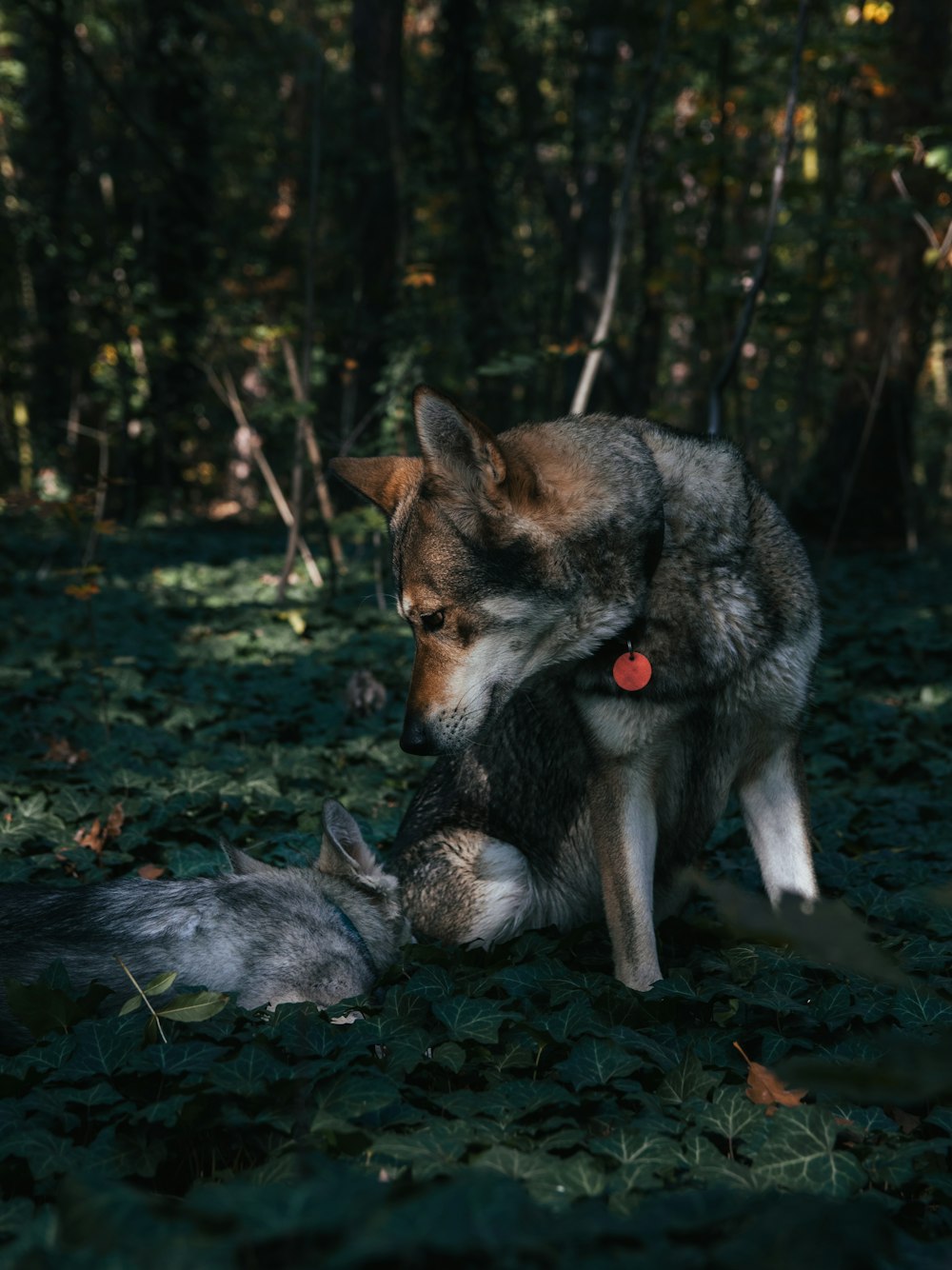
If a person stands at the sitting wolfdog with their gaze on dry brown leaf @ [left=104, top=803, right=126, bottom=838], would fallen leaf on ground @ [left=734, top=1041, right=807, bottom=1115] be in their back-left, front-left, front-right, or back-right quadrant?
back-left

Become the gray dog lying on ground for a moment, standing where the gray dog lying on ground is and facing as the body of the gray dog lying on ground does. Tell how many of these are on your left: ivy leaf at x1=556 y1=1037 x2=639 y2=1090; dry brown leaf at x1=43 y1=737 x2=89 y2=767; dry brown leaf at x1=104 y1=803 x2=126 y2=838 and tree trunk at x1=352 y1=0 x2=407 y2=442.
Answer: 3

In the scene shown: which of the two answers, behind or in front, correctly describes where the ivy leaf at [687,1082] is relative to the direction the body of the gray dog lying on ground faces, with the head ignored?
in front

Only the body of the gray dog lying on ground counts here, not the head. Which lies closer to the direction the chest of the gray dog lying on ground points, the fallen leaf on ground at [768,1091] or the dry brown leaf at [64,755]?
the fallen leaf on ground

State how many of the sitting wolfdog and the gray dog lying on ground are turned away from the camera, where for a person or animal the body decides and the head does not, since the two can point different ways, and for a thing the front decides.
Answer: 0

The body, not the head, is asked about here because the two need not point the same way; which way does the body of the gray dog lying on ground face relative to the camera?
to the viewer's right

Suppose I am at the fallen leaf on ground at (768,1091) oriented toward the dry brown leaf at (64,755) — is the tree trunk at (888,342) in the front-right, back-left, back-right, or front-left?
front-right

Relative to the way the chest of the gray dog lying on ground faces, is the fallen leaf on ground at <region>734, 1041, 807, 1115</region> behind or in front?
in front

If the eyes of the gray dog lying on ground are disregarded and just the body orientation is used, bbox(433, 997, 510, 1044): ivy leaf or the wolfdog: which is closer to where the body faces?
the wolfdog

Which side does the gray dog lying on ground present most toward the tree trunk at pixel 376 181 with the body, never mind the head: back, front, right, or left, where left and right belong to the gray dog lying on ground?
left

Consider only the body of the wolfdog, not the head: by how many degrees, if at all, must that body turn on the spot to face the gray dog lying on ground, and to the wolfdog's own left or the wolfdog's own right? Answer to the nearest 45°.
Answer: approximately 90° to the wolfdog's own right

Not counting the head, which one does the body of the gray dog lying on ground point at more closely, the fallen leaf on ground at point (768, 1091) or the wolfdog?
the wolfdog
